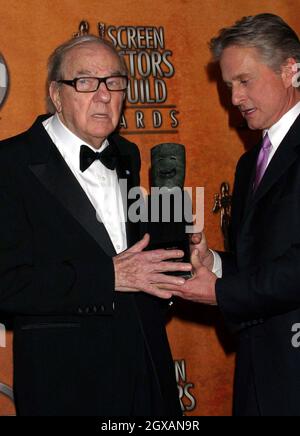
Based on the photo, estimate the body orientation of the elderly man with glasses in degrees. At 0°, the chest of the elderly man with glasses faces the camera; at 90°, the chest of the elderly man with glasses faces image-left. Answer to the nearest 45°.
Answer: approximately 315°
